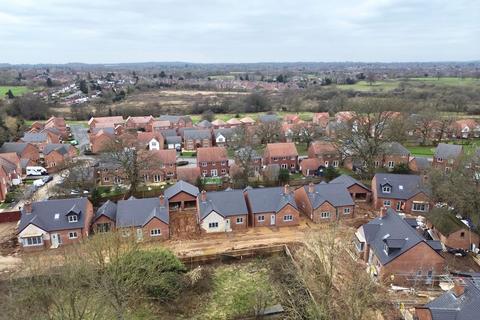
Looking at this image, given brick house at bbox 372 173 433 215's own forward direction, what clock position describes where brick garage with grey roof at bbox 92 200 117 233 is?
brick garage with grey roof at bbox 92 200 117 233 is roughly at 2 o'clock from brick house at bbox 372 173 433 215.

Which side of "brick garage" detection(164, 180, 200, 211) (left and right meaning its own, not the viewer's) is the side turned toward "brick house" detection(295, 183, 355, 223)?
left

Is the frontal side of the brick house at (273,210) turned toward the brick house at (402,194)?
no

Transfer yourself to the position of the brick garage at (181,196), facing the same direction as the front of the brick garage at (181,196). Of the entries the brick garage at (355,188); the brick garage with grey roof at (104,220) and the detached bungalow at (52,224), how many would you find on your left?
1

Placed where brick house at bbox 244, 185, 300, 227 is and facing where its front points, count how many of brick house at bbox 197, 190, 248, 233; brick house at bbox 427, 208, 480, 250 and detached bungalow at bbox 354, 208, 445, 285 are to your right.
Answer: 1

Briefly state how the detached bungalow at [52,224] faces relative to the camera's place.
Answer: facing the viewer

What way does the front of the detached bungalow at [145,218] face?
toward the camera

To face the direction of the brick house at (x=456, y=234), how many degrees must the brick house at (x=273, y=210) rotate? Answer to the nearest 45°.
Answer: approximately 90° to its left

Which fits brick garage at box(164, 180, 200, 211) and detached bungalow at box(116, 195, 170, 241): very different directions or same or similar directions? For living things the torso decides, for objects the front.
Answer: same or similar directions

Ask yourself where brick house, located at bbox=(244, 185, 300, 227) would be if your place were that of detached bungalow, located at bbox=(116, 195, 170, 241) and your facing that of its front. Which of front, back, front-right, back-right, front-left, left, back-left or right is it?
left

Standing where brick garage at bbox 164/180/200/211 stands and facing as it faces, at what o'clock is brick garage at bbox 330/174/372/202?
brick garage at bbox 330/174/372/202 is roughly at 9 o'clock from brick garage at bbox 164/180/200/211.

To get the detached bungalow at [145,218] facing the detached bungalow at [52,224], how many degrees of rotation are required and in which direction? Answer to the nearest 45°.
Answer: approximately 90° to its right

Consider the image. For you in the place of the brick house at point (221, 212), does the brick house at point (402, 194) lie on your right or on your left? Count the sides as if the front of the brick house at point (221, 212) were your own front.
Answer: on your left

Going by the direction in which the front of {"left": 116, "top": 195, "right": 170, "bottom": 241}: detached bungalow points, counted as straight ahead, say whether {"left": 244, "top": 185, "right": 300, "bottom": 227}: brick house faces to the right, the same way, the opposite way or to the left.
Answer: the same way

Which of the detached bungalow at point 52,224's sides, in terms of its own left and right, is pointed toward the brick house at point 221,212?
left

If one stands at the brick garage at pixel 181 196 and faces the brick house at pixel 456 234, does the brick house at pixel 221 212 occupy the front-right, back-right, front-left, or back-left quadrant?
front-right

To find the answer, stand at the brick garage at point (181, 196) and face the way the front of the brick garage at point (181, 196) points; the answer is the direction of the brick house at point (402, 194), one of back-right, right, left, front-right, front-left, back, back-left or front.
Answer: left

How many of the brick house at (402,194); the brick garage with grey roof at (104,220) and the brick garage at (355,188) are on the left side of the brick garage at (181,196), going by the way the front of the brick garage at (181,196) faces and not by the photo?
2
